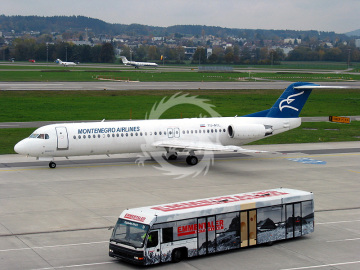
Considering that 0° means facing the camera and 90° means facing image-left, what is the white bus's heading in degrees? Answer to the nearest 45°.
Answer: approximately 45°

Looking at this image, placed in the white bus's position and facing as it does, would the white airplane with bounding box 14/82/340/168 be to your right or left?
on your right
